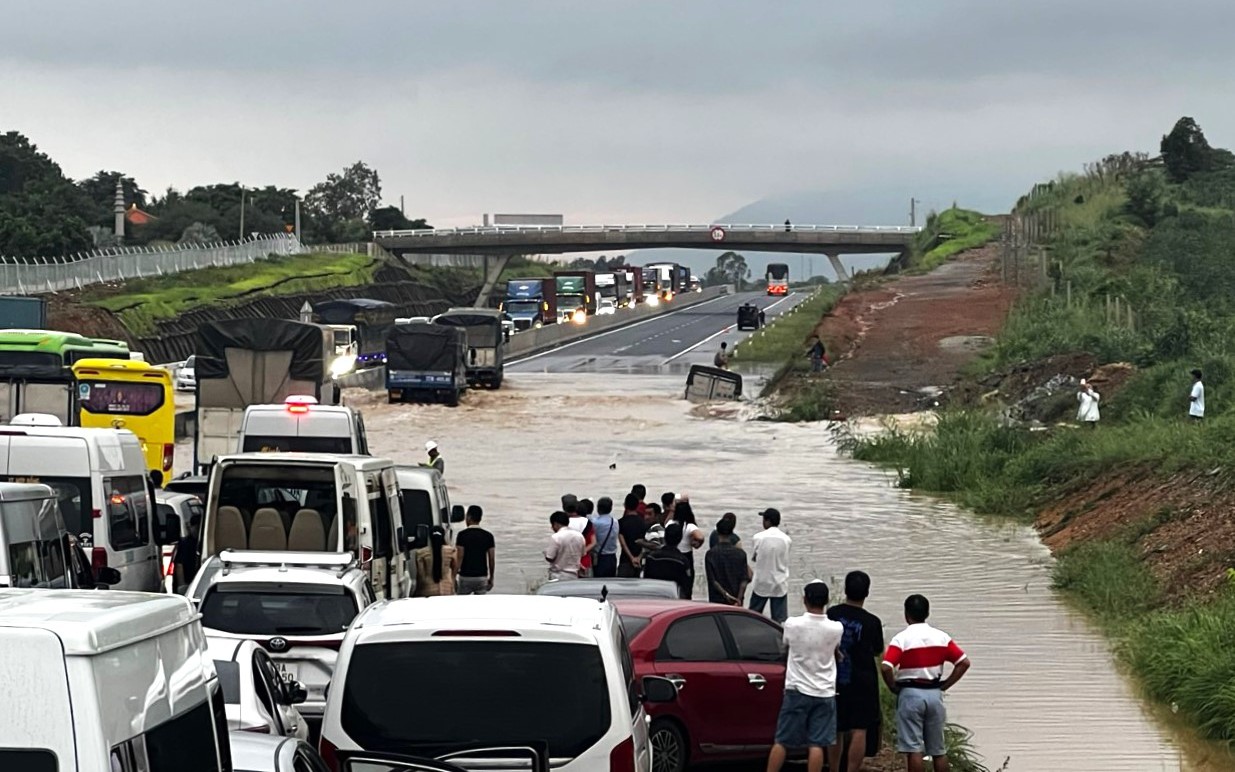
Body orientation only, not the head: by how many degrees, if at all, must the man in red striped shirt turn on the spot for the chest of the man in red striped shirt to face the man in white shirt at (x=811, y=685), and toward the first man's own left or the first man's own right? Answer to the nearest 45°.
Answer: approximately 135° to the first man's own left

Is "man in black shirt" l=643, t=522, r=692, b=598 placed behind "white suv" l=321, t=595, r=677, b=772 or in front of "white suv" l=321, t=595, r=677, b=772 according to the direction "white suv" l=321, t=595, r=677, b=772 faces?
in front

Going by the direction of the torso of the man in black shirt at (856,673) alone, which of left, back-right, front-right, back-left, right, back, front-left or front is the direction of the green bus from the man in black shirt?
front-left

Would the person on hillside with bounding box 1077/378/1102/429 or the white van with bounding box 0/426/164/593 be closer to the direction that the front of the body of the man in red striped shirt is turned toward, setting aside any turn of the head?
the person on hillside

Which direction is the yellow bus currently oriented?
away from the camera

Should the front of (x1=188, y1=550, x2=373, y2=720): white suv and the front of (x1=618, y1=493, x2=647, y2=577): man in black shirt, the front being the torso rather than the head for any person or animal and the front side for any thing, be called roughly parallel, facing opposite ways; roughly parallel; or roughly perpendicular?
roughly parallel

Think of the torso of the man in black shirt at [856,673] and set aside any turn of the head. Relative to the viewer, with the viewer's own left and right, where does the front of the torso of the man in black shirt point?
facing away from the viewer

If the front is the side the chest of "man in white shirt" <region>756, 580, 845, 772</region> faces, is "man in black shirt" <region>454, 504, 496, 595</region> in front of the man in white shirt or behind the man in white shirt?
in front

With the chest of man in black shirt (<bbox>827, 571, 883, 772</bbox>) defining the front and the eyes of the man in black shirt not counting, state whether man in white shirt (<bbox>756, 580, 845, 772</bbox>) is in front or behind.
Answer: behind

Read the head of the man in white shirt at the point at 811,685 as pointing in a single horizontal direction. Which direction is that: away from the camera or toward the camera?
away from the camera

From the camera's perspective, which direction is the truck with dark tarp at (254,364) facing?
away from the camera

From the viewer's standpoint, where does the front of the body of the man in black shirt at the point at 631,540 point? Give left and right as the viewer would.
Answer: facing away from the viewer

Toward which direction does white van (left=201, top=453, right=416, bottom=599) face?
away from the camera

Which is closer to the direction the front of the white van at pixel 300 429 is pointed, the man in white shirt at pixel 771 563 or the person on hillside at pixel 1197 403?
the person on hillside

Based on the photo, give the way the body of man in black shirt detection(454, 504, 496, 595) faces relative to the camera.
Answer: away from the camera

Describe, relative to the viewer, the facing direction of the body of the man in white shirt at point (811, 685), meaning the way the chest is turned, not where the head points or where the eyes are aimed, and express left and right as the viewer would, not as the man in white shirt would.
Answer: facing away from the viewer

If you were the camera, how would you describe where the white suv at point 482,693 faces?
facing away from the viewer

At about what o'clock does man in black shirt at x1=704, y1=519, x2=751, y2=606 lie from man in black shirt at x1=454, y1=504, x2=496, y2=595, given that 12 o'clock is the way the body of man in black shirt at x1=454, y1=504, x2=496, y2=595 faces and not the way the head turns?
man in black shirt at x1=704, y1=519, x2=751, y2=606 is roughly at 4 o'clock from man in black shirt at x1=454, y1=504, x2=496, y2=595.

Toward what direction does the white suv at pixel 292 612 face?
away from the camera
